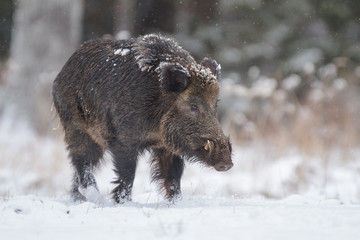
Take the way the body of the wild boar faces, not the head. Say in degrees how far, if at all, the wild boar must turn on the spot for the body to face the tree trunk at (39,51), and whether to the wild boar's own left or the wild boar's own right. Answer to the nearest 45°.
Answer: approximately 135° to the wild boar's own left

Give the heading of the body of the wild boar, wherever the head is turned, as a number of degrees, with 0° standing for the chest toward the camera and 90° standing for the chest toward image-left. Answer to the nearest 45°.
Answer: approximately 315°
